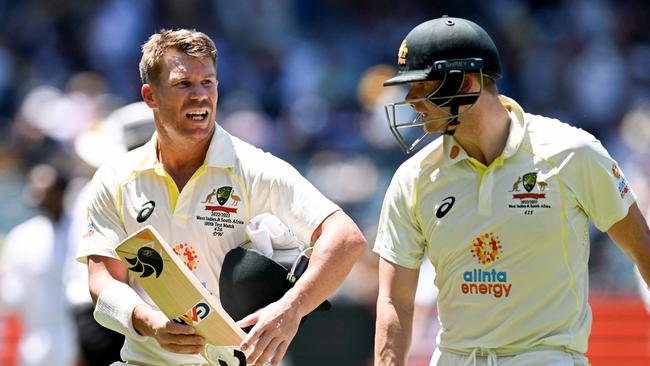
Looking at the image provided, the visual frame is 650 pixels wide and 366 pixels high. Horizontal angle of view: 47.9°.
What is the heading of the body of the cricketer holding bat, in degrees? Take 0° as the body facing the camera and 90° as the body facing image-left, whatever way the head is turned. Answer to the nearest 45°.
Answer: approximately 0°

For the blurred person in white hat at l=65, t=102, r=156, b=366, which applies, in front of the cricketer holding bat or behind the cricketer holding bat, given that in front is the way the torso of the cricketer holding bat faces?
behind

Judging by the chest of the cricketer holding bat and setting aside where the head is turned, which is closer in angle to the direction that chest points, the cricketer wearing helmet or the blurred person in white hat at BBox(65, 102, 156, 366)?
the cricketer wearing helmet

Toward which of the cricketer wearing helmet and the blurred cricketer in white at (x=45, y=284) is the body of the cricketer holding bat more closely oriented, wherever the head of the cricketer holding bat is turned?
the cricketer wearing helmet

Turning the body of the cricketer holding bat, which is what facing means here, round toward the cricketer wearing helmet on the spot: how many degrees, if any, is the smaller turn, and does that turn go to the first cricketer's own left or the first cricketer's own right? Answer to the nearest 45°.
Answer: approximately 90° to the first cricketer's own left

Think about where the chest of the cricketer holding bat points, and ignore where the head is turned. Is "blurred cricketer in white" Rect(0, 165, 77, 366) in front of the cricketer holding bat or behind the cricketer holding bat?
behind
